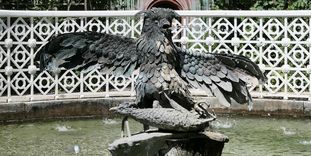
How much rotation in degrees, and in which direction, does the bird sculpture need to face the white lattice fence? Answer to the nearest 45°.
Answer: approximately 135° to its left

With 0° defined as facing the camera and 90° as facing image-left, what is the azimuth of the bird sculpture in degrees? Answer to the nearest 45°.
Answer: approximately 315°
